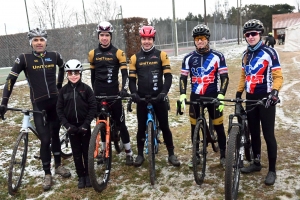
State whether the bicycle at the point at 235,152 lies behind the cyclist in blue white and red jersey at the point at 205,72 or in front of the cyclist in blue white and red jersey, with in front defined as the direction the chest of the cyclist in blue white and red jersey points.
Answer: in front

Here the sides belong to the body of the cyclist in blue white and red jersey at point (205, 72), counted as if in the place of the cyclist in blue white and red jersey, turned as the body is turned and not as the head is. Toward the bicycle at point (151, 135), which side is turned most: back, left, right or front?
right

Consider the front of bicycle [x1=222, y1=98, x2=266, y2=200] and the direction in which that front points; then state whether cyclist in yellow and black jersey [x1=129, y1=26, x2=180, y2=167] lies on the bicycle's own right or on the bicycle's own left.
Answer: on the bicycle's own right

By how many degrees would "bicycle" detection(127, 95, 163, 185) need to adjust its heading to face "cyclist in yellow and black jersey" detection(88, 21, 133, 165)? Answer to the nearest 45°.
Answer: approximately 135° to its right

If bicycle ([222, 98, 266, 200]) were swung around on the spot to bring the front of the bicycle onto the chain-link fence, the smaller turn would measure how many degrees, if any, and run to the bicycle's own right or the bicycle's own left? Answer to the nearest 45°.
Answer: approximately 135° to the bicycle's own right

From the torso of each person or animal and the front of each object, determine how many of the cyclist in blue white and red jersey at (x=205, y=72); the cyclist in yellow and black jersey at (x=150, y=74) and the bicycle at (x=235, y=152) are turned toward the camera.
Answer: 3

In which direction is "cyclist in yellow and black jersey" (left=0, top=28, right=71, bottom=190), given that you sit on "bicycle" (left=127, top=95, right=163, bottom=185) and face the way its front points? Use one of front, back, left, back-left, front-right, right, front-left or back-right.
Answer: right

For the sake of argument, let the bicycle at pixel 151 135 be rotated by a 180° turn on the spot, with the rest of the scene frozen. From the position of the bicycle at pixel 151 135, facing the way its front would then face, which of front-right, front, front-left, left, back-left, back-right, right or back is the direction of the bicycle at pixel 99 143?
left

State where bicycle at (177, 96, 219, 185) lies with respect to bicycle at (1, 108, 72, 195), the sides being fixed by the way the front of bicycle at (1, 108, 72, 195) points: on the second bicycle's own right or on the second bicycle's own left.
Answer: on the second bicycle's own left

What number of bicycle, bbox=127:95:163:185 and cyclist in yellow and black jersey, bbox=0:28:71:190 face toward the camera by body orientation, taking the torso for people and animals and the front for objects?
2
